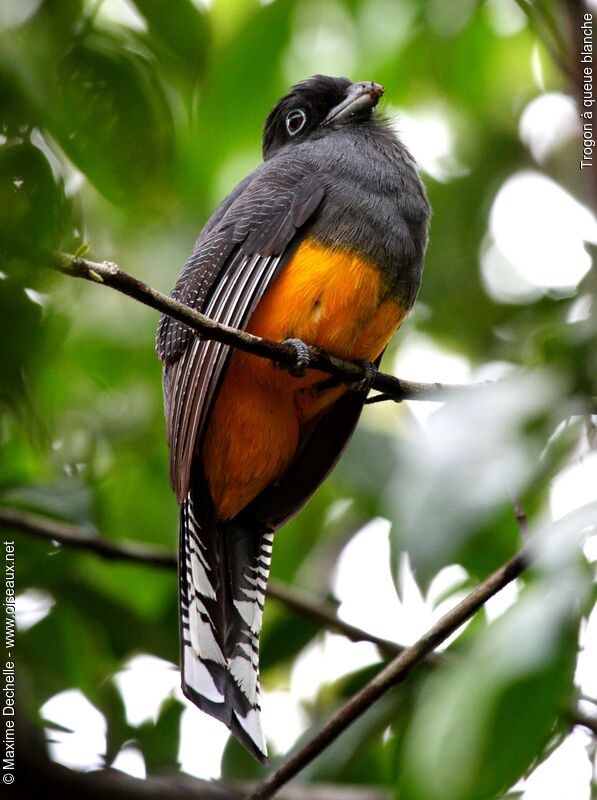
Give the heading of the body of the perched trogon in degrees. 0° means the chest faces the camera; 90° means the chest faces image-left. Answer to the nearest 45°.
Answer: approximately 315°

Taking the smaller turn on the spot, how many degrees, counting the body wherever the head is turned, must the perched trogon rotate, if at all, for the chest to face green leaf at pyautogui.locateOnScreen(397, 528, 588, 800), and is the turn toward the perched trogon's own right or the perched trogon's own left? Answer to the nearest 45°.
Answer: approximately 45° to the perched trogon's own right
